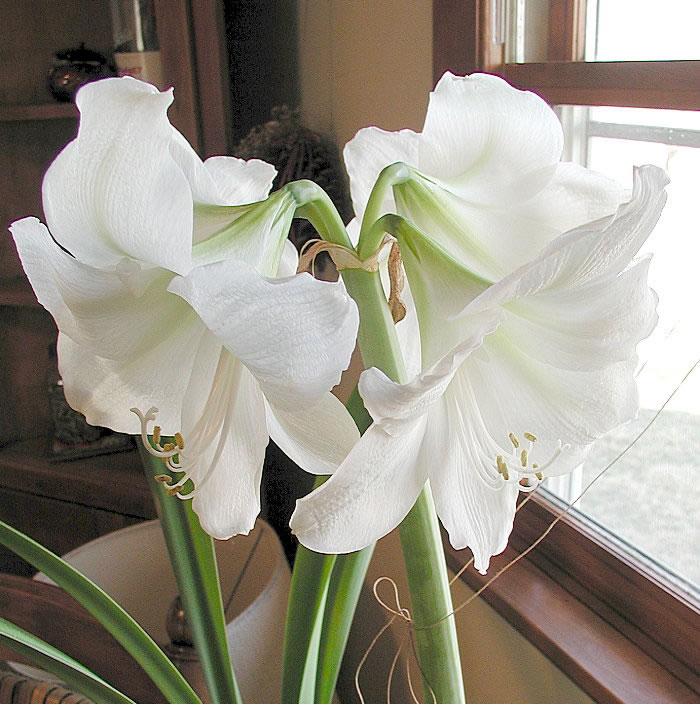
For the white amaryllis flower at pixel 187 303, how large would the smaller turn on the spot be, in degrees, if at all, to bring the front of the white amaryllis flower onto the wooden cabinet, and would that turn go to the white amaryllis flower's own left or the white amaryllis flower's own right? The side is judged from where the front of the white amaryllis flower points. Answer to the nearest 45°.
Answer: approximately 135° to the white amaryllis flower's own right

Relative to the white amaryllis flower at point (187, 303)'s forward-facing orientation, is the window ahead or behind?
behind

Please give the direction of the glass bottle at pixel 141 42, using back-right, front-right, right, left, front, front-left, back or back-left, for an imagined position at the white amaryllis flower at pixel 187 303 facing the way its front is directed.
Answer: back-right

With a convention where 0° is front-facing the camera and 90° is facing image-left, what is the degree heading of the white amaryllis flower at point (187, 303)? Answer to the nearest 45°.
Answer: approximately 45°
